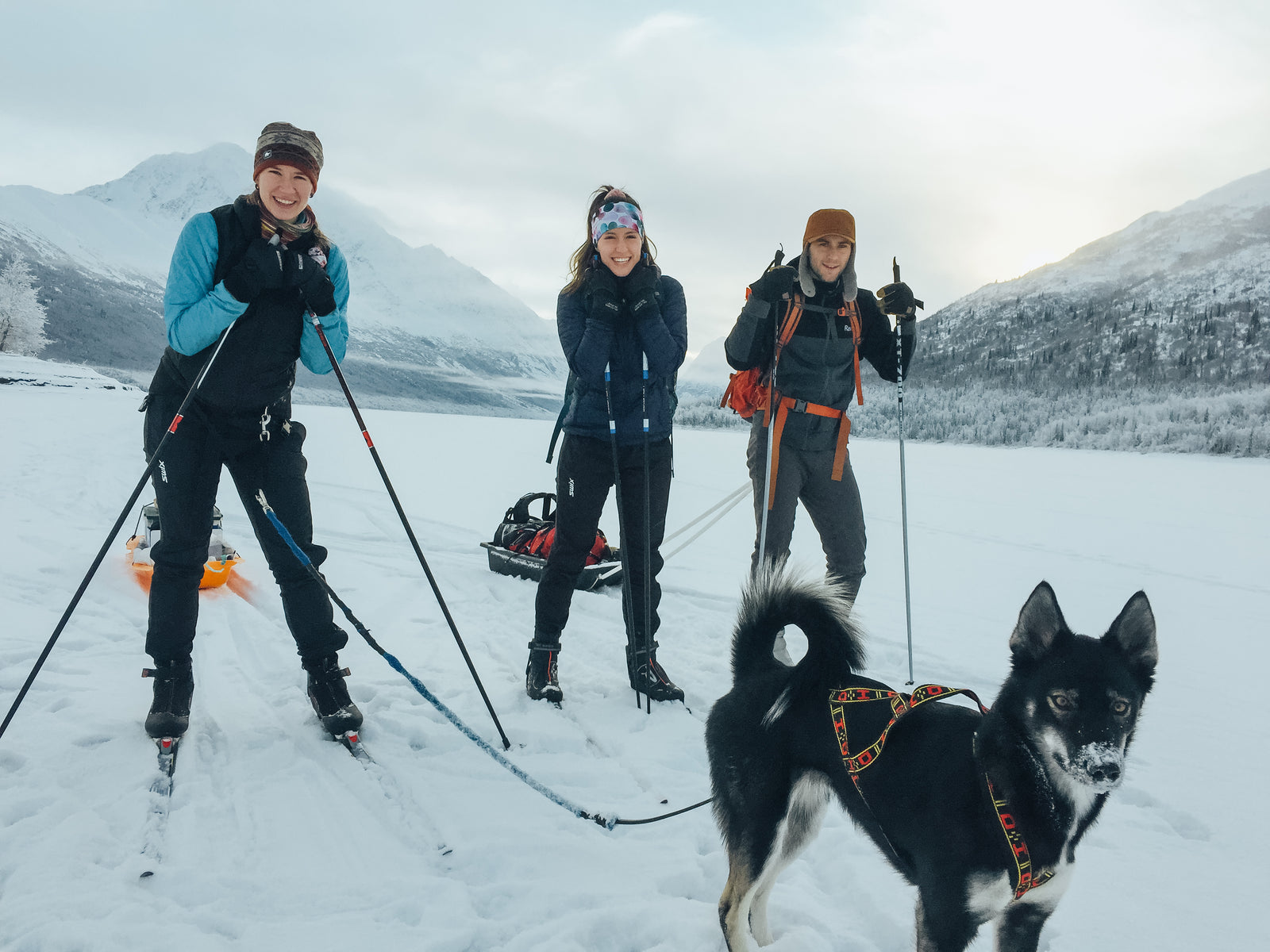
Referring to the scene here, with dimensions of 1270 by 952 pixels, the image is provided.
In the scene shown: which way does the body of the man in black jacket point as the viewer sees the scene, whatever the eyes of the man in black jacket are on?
toward the camera

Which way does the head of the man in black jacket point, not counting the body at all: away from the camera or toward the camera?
toward the camera

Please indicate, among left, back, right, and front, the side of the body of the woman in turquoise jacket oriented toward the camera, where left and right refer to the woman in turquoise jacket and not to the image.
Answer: front

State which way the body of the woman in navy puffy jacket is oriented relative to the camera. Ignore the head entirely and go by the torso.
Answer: toward the camera

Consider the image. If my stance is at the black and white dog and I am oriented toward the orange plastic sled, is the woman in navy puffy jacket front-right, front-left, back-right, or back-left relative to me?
front-right

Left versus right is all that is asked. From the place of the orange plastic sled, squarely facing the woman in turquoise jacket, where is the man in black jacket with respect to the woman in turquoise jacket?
left

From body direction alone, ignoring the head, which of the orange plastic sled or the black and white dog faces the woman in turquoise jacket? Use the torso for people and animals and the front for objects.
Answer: the orange plastic sled

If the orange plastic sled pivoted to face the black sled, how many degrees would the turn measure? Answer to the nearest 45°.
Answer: approximately 90° to its left

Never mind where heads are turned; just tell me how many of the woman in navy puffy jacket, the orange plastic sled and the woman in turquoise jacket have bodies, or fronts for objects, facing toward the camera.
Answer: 3

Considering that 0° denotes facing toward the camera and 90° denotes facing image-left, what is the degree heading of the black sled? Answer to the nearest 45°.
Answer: approximately 315°

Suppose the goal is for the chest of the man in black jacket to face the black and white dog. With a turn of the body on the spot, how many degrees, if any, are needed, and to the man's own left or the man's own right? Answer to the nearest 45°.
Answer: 0° — they already face it

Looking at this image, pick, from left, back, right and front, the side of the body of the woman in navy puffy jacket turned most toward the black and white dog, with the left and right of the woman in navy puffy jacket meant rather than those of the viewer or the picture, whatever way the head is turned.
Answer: front

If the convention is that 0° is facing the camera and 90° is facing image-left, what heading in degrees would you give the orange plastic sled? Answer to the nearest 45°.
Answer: approximately 0°

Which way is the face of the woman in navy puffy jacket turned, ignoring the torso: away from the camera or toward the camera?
toward the camera

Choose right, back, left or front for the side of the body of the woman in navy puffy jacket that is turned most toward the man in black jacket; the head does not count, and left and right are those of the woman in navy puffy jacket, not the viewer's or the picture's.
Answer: left
